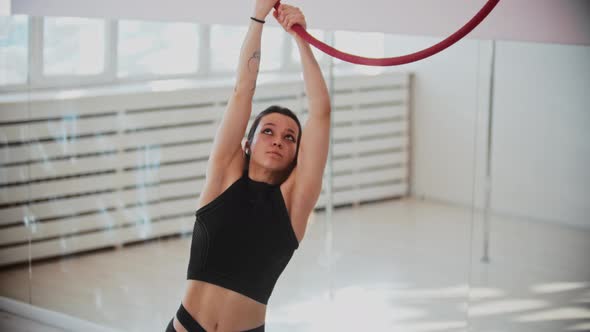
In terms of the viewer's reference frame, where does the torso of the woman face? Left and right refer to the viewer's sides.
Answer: facing the viewer
